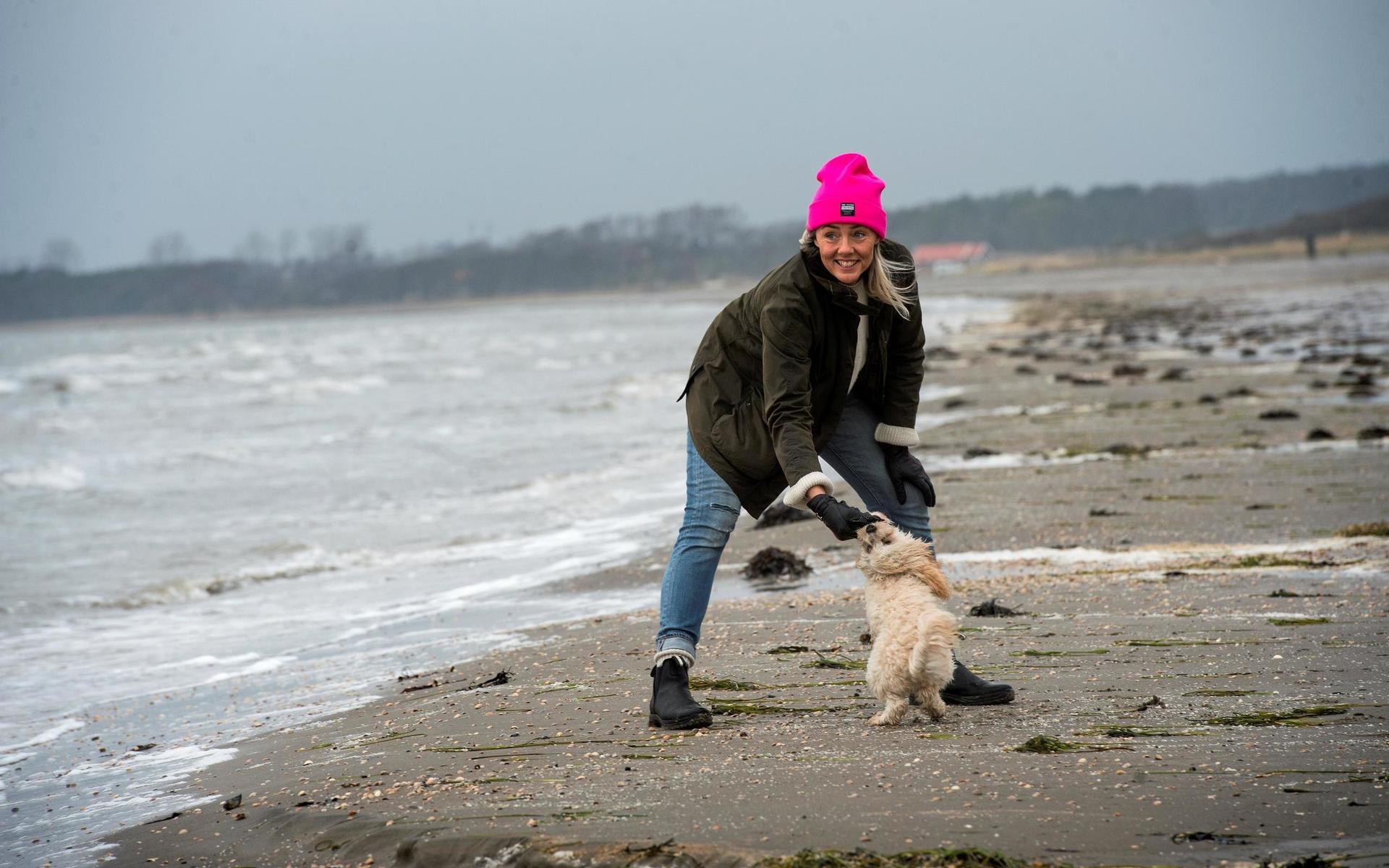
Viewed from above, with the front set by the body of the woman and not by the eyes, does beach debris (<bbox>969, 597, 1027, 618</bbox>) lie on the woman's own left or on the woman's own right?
on the woman's own left

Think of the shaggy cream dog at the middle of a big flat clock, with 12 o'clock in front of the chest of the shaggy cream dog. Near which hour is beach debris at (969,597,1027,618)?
The beach debris is roughly at 2 o'clock from the shaggy cream dog.

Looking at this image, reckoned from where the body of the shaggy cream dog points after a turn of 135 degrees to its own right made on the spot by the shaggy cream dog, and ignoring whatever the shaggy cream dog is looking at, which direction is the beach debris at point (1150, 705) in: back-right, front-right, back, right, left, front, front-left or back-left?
front

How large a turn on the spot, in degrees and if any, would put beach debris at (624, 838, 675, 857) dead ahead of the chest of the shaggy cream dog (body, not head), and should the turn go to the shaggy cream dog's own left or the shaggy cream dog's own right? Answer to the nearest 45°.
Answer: approximately 90° to the shaggy cream dog's own left

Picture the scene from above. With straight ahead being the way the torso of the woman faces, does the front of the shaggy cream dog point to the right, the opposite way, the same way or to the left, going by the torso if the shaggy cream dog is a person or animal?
the opposite way

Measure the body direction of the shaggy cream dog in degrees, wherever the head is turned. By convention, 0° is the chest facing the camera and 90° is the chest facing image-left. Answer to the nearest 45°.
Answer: approximately 135°

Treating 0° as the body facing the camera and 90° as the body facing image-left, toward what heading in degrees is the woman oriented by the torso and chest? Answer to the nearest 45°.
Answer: approximately 315°

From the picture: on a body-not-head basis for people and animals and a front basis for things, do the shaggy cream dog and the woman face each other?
yes

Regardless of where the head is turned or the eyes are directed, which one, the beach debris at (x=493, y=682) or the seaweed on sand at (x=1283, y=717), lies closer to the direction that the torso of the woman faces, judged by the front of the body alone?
the seaweed on sand

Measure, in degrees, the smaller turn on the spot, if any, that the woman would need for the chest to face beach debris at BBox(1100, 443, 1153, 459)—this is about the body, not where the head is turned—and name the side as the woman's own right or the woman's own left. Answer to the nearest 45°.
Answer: approximately 135° to the woman's own left
